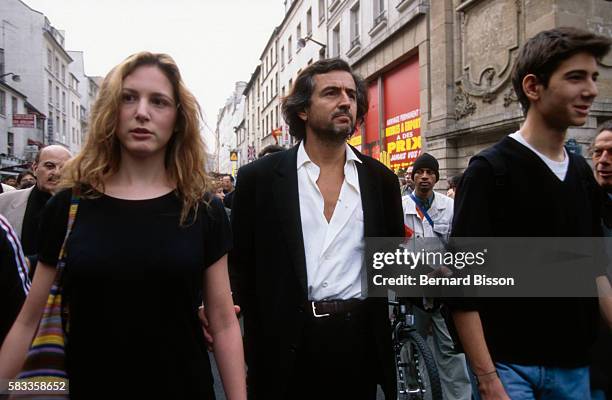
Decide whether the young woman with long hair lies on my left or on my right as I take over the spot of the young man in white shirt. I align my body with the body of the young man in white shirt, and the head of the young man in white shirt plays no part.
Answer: on my right

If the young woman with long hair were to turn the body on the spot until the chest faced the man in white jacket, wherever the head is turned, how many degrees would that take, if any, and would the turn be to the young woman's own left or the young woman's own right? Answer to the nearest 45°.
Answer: approximately 135° to the young woman's own left

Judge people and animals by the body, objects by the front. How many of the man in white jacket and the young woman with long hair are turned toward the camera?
2

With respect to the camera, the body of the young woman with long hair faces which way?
toward the camera

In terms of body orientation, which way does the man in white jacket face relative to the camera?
toward the camera

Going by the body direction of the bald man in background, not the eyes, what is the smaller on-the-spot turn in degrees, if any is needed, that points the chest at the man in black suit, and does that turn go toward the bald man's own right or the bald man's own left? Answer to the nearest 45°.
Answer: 0° — they already face them

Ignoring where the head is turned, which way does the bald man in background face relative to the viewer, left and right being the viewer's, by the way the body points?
facing the viewer and to the right of the viewer

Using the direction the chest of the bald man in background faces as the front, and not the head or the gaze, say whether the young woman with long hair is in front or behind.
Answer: in front

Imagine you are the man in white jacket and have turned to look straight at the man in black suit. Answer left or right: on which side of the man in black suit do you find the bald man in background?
right

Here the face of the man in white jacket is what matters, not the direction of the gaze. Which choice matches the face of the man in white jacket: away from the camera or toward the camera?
toward the camera
